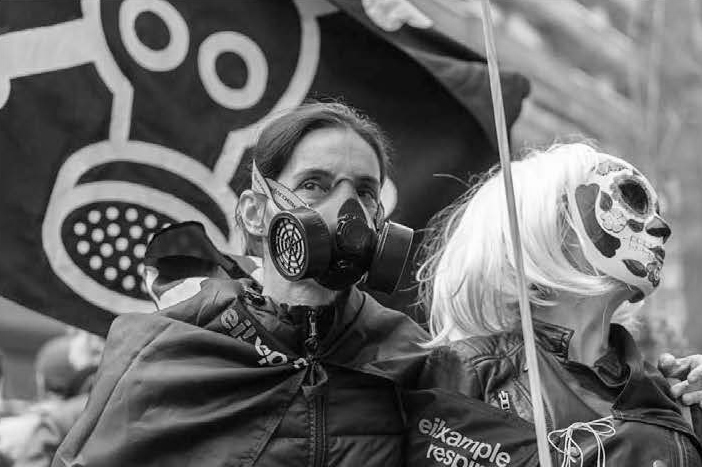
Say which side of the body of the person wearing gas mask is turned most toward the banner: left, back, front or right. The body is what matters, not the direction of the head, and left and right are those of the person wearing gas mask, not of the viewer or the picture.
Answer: back

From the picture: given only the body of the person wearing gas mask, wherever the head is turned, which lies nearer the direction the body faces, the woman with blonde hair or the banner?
the woman with blonde hair

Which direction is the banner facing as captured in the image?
toward the camera

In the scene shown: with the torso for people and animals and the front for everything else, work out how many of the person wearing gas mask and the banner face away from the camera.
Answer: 0

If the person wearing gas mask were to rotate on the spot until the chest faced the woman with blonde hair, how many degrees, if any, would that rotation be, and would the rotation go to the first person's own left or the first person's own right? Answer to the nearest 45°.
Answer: approximately 45° to the first person's own left

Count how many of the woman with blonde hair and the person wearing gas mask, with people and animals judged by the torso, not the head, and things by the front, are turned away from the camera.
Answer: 0

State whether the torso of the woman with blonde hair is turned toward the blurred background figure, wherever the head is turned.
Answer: no

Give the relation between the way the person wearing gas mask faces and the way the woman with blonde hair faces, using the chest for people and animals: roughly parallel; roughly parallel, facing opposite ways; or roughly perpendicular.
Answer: roughly parallel

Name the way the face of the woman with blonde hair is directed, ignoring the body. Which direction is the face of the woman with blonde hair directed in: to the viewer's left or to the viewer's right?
to the viewer's right

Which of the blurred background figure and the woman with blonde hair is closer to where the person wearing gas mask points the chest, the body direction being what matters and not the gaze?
the woman with blonde hair

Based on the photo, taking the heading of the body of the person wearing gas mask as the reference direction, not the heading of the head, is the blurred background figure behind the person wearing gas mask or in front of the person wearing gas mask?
behind

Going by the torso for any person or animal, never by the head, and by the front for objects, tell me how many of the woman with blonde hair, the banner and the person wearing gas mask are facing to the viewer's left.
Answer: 0
